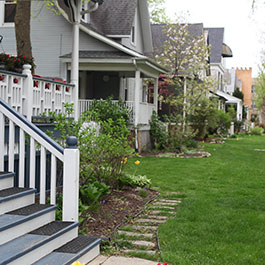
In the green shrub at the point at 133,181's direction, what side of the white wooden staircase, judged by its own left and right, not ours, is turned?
left

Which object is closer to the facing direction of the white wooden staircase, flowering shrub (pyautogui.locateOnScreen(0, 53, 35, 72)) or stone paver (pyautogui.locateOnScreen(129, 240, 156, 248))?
the stone paver

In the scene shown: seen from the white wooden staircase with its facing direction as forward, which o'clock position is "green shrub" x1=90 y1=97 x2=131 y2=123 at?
The green shrub is roughly at 8 o'clock from the white wooden staircase.

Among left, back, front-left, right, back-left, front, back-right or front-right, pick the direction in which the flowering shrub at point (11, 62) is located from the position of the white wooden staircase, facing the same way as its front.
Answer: back-left

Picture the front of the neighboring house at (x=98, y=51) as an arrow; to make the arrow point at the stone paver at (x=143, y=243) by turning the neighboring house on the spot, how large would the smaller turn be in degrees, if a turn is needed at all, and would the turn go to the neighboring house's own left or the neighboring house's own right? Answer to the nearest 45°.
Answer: approximately 45° to the neighboring house's own right

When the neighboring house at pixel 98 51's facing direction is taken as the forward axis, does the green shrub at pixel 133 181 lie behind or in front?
in front

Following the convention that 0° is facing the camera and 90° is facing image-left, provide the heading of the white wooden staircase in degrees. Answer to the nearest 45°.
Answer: approximately 315°

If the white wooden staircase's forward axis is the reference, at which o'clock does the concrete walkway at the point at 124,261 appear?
The concrete walkway is roughly at 11 o'clock from the white wooden staircase.
